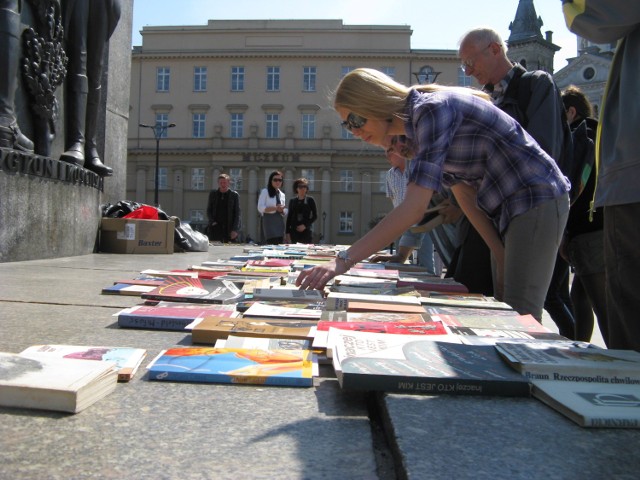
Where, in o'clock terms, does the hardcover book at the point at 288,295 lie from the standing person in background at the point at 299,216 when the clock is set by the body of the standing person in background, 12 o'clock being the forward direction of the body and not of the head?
The hardcover book is roughly at 12 o'clock from the standing person in background.

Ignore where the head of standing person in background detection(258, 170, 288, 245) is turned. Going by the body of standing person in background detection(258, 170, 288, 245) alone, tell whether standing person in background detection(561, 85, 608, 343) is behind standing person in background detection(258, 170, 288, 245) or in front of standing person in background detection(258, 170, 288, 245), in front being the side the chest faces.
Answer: in front

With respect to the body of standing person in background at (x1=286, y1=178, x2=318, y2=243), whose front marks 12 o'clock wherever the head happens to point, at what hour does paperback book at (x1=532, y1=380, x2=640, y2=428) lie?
The paperback book is roughly at 12 o'clock from the standing person in background.

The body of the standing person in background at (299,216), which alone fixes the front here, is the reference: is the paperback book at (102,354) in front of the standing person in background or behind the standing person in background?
in front

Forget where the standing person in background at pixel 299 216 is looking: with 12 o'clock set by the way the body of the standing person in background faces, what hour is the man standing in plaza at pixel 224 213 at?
The man standing in plaza is roughly at 4 o'clock from the standing person in background.

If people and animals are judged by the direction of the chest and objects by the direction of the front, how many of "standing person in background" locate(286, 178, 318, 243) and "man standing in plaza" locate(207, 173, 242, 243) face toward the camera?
2

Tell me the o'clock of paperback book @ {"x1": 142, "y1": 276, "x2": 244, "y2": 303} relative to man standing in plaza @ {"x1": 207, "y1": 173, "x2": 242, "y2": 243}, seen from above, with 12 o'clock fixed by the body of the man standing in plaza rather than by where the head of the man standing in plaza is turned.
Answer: The paperback book is roughly at 12 o'clock from the man standing in plaza.

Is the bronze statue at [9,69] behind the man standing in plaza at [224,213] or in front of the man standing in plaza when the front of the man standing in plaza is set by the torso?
in front

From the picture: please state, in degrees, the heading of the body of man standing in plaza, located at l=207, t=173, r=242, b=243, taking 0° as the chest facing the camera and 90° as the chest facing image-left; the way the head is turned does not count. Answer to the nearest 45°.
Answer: approximately 0°

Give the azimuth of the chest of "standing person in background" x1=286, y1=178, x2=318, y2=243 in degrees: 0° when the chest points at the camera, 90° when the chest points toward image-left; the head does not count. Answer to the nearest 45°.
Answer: approximately 0°

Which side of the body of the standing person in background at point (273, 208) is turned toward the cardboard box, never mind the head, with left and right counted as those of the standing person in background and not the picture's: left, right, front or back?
right
